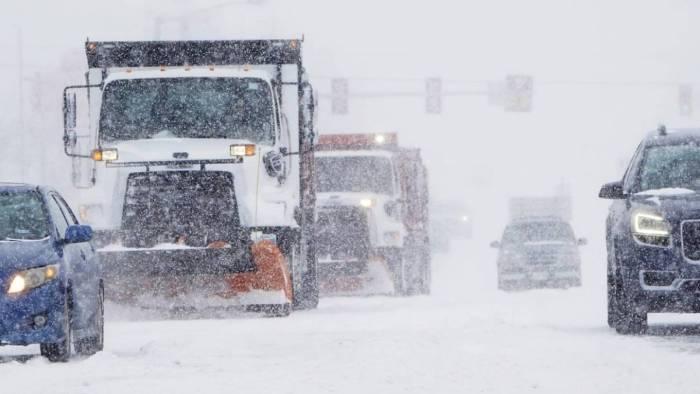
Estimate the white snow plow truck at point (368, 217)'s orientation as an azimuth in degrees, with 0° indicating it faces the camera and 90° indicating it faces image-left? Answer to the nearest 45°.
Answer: approximately 0°

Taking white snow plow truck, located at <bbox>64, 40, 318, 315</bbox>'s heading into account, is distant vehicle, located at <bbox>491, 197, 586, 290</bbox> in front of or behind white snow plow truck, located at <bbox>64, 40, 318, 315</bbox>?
behind

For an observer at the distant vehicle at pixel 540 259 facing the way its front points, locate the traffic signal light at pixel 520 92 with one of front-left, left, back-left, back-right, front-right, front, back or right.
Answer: back

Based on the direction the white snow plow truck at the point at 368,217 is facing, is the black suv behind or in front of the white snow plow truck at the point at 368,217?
in front

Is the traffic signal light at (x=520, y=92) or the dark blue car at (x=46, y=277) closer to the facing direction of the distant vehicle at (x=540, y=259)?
the dark blue car

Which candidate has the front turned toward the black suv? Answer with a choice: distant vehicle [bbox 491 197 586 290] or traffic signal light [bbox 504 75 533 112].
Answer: the distant vehicle

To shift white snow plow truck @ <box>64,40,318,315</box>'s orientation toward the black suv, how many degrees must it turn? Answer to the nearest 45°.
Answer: approximately 45° to its left

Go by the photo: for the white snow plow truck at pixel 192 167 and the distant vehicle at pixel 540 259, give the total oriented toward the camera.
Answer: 2
